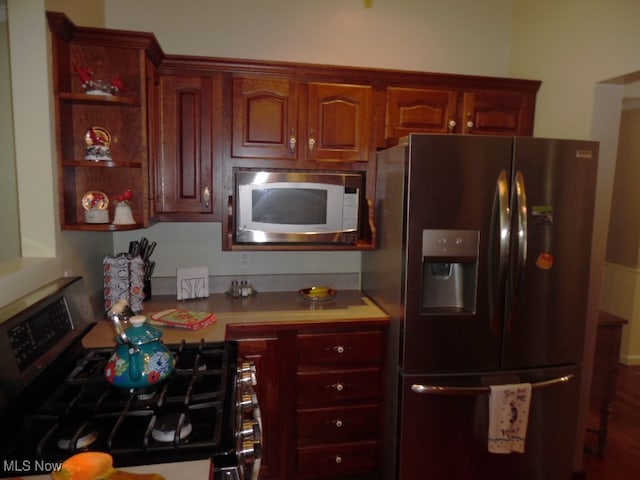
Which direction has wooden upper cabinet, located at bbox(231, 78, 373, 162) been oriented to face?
toward the camera

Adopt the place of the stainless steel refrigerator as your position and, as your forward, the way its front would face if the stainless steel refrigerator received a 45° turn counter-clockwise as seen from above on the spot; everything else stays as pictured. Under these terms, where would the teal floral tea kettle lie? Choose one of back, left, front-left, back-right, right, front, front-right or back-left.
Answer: right

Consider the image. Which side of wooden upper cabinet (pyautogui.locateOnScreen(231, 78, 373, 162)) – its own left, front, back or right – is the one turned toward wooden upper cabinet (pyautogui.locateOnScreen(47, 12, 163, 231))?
right

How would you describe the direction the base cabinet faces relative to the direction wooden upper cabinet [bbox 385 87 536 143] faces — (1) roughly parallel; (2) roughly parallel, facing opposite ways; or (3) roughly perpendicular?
roughly parallel

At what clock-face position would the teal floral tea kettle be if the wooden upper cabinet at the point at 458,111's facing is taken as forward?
The teal floral tea kettle is roughly at 1 o'clock from the wooden upper cabinet.

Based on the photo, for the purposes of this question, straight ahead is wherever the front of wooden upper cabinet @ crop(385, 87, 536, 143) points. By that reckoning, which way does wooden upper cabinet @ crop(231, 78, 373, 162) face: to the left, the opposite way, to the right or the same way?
the same way

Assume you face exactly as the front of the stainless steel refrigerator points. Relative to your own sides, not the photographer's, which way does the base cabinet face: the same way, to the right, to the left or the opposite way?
the same way

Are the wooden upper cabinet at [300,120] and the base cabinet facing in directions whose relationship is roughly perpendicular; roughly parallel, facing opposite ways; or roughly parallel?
roughly parallel

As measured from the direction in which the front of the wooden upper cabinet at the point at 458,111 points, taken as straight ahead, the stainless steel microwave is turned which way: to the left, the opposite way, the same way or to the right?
the same way

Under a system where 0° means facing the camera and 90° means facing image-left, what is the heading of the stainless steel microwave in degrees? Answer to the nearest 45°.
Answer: approximately 0°

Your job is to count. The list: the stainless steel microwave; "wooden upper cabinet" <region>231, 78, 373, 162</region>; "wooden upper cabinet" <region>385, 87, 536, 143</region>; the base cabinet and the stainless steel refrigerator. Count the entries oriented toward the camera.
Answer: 5

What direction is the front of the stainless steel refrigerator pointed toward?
toward the camera

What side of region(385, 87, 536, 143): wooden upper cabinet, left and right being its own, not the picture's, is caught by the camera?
front

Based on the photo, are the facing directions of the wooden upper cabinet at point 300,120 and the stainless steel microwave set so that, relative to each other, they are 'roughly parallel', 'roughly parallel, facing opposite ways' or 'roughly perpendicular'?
roughly parallel

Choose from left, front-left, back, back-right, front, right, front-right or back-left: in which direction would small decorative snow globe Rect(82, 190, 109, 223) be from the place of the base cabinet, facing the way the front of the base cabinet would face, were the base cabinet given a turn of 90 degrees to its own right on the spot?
front
